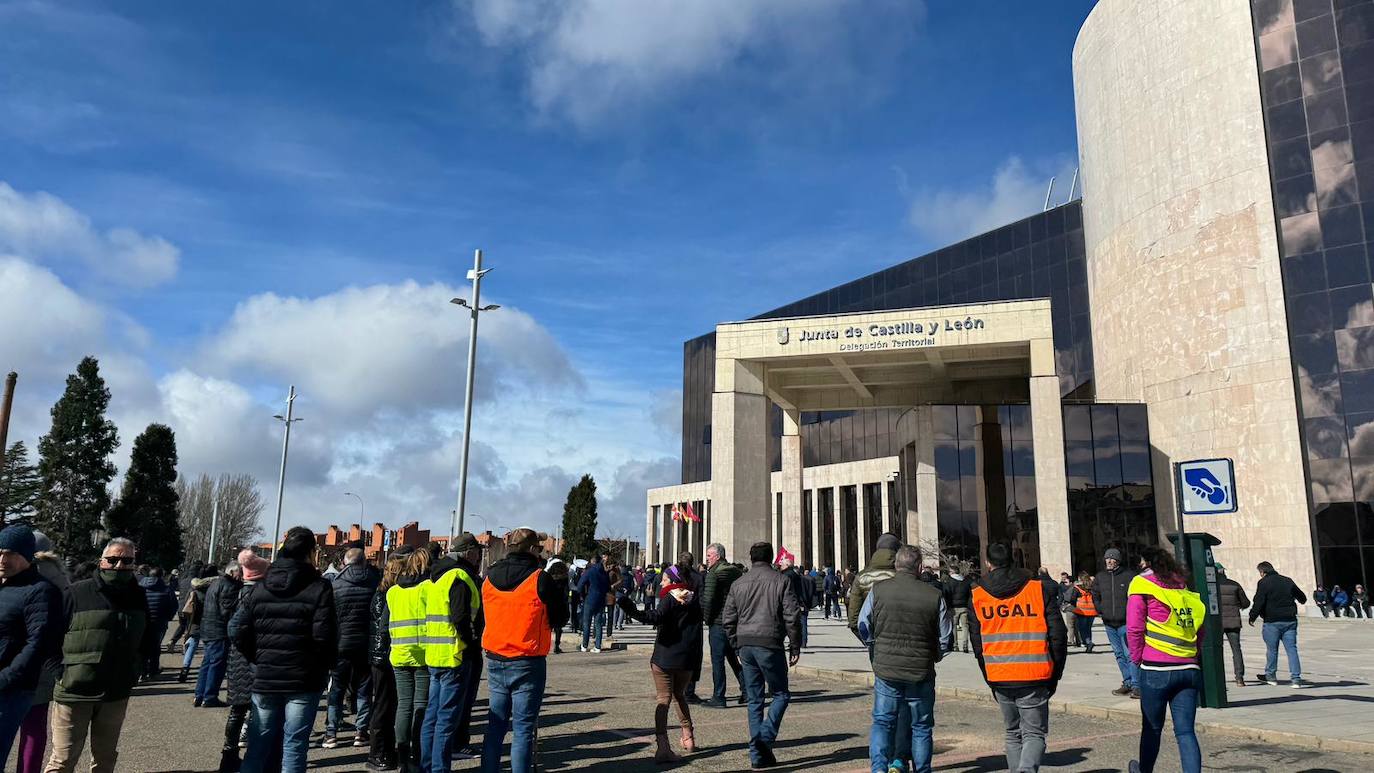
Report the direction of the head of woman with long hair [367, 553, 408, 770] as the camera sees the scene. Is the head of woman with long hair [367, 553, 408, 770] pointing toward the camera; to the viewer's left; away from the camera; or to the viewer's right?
away from the camera

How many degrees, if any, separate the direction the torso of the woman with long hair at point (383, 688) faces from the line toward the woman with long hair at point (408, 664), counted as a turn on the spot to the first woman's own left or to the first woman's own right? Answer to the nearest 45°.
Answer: approximately 135° to the first woman's own right

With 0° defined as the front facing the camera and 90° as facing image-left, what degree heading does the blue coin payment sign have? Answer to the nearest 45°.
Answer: approximately 0°

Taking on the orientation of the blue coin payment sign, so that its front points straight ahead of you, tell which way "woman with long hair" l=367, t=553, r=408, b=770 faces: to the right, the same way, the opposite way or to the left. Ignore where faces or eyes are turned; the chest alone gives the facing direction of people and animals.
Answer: the opposite way

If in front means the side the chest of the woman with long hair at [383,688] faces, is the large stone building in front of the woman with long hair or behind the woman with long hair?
in front

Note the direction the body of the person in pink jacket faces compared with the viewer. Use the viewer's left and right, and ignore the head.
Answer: facing away from the viewer and to the left of the viewer

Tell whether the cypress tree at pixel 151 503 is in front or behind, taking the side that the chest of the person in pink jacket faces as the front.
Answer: in front

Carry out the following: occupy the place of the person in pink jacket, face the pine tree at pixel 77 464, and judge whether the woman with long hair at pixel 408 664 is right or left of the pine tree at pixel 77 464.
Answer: left

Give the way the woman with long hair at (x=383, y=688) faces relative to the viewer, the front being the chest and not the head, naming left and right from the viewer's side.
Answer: facing away from the viewer and to the right of the viewer

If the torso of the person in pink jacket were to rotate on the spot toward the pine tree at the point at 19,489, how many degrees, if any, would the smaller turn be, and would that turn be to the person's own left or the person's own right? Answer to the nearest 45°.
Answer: approximately 45° to the person's own left

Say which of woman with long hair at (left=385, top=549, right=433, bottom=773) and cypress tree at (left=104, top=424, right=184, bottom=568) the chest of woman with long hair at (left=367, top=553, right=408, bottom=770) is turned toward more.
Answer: the cypress tree

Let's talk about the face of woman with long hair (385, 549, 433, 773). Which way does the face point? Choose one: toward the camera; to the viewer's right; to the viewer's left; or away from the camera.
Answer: away from the camera

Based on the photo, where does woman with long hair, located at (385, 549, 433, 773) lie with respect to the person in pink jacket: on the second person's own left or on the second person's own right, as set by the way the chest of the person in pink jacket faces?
on the second person's own left

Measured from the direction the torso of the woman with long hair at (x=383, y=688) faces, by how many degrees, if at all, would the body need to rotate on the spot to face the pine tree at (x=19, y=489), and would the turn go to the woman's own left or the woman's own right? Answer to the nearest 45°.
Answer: approximately 45° to the woman's own left

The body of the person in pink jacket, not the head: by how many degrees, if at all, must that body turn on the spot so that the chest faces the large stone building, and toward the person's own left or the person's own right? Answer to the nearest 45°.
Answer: approximately 45° to the person's own right
